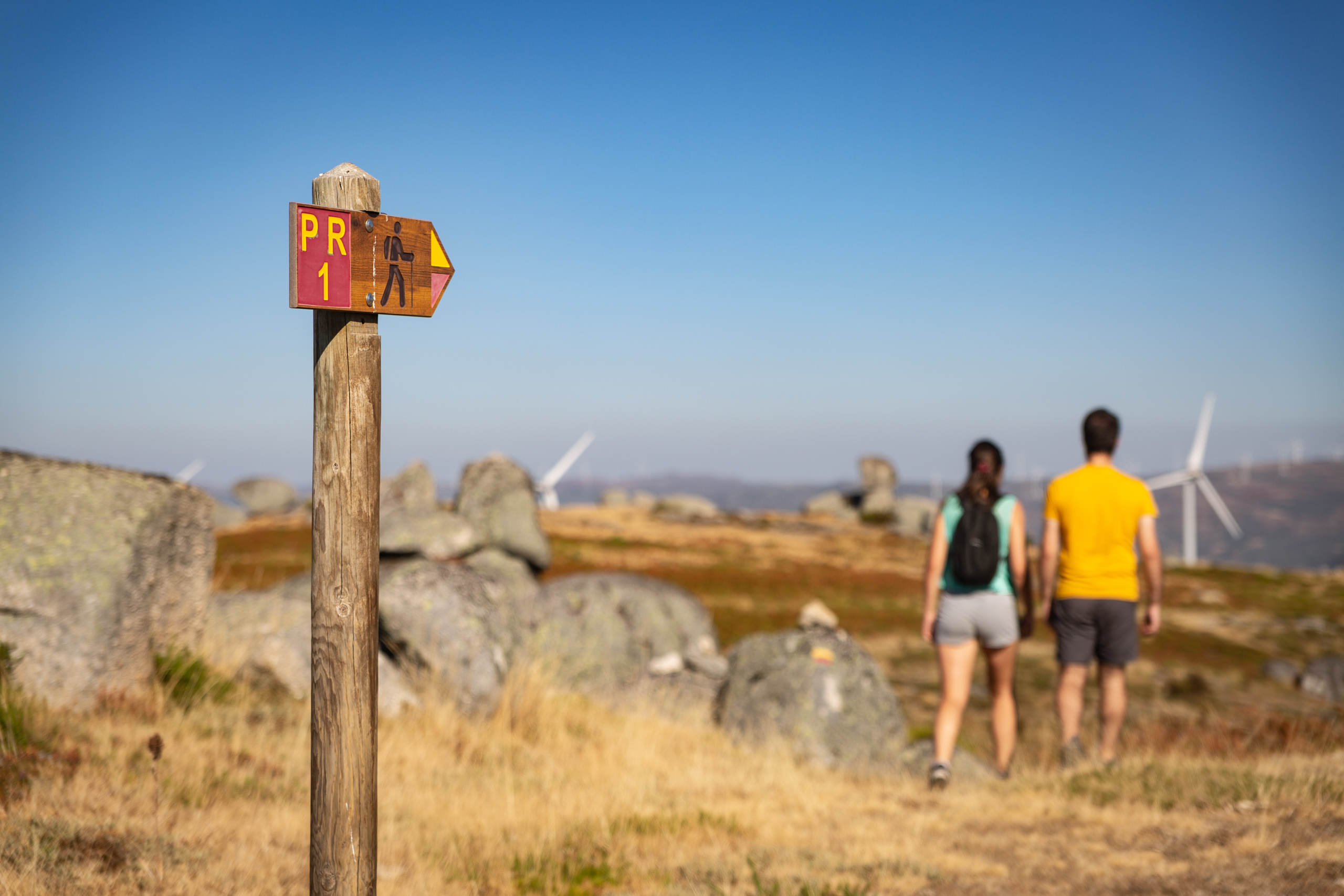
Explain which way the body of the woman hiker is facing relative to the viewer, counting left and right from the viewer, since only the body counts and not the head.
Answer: facing away from the viewer

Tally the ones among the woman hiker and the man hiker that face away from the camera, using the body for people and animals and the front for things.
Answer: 2

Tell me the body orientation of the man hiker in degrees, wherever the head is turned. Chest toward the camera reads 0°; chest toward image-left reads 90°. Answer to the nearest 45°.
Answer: approximately 180°

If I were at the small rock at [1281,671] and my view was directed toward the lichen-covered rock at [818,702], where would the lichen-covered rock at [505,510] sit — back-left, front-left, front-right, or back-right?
front-right

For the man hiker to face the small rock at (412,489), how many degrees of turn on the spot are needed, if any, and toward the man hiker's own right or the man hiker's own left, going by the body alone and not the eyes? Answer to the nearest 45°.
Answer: approximately 45° to the man hiker's own left

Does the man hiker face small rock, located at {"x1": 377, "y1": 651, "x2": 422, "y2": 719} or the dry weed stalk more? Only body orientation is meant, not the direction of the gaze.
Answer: the small rock

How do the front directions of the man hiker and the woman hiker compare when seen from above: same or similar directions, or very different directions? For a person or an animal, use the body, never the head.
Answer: same or similar directions

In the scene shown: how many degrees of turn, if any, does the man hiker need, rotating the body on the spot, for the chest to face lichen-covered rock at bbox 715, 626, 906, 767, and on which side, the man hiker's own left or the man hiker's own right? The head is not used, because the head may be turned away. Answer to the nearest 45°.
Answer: approximately 45° to the man hiker's own left

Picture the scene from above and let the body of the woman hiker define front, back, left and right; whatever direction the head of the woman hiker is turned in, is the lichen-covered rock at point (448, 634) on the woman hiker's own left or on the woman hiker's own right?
on the woman hiker's own left
